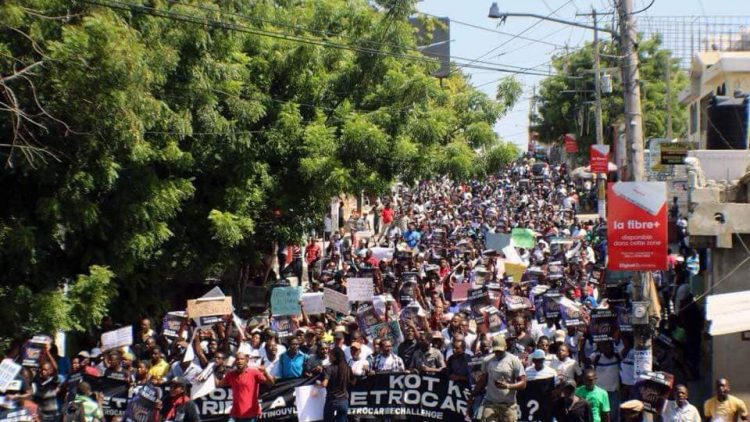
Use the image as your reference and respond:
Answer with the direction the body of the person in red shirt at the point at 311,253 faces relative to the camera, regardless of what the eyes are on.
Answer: toward the camera

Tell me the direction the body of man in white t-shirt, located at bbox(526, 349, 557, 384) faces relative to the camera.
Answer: toward the camera

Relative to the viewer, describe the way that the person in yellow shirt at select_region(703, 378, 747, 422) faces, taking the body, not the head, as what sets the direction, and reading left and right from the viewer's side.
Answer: facing the viewer

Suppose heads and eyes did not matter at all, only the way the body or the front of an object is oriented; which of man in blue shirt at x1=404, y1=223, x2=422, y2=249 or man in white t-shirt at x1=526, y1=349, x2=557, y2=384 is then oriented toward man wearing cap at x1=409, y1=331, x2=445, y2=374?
the man in blue shirt

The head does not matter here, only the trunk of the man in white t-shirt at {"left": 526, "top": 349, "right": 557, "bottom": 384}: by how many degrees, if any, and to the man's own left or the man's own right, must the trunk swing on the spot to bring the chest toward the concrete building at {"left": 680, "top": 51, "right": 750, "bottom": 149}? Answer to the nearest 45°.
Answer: approximately 180°

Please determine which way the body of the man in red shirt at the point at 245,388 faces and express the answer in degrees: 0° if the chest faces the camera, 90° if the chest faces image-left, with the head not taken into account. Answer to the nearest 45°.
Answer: approximately 0°

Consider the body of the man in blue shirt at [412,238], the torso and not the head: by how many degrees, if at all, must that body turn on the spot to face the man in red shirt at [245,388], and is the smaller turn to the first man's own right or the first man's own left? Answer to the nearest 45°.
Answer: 0° — they already face them

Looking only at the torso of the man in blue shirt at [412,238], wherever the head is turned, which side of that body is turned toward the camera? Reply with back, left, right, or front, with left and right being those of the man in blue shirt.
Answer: front

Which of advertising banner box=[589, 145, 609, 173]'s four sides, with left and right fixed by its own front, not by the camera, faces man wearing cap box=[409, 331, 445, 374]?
front
